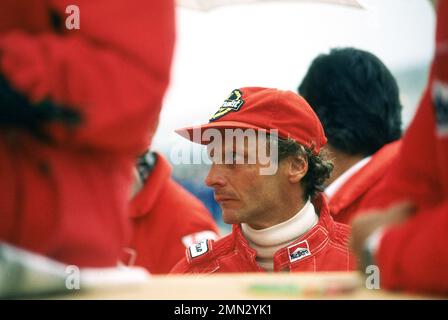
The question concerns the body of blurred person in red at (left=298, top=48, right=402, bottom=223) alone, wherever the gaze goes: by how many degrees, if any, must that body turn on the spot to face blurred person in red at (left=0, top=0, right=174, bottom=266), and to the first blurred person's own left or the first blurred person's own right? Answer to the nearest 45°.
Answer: approximately 135° to the first blurred person's own left

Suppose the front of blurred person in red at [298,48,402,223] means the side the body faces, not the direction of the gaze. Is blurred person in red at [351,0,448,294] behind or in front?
behind

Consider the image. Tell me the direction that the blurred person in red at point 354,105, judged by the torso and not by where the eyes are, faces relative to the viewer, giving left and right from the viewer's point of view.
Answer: facing away from the viewer and to the left of the viewer

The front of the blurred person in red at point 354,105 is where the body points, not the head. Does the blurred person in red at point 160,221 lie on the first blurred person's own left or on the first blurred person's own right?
on the first blurred person's own left

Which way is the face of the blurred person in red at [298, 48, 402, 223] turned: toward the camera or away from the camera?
away from the camera
